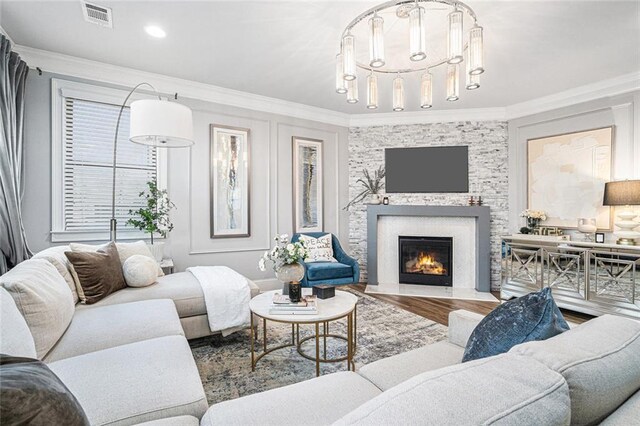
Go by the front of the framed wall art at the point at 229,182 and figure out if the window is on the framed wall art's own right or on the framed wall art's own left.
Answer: on the framed wall art's own right

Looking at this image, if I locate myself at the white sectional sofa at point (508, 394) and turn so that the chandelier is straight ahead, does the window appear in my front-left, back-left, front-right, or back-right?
front-left

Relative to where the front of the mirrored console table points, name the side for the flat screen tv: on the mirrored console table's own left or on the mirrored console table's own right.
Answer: on the mirrored console table's own right

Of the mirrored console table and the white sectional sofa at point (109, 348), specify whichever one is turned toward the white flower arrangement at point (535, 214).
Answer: the white sectional sofa

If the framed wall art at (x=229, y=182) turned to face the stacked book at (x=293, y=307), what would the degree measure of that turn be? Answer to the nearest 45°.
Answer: approximately 45° to its right

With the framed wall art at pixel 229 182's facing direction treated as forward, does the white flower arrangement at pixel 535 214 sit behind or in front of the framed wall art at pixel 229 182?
in front

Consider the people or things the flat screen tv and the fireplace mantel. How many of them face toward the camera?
2

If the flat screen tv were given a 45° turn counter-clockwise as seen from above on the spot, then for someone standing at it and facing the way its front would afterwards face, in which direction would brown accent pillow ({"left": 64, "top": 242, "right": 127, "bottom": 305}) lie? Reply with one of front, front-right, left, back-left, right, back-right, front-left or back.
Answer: right

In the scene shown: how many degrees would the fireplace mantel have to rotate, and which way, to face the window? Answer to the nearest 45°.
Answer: approximately 45° to its right

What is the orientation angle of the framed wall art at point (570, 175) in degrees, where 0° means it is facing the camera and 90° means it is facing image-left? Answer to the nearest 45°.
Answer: approximately 45°

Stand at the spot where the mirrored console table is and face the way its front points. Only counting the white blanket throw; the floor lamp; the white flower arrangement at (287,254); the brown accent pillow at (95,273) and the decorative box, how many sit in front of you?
5

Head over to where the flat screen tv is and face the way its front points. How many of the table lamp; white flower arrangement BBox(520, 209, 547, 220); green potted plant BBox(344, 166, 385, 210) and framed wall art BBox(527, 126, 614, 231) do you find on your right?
1

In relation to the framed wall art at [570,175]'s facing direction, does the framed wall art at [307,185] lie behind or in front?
in front

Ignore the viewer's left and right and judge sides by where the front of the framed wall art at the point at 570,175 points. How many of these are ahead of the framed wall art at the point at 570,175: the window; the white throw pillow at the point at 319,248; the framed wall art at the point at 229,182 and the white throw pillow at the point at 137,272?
4

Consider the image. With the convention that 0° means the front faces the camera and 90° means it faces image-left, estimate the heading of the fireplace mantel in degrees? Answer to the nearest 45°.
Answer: approximately 0°

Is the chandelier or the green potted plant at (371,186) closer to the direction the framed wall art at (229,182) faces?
the chandelier

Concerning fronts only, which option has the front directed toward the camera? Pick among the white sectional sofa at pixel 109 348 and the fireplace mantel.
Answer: the fireplace mantel

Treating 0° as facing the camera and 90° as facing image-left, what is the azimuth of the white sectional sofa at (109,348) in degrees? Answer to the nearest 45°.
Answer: approximately 270°

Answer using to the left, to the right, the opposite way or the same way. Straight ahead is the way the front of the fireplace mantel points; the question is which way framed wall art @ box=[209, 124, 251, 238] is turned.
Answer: to the left

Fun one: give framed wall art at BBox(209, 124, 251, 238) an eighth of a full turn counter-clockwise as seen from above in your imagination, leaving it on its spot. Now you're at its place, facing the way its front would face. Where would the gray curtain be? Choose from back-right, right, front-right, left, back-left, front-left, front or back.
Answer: back-right

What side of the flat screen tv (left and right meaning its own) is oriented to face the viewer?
front

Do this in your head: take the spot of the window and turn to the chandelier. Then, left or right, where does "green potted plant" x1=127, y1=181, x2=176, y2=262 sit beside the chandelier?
left

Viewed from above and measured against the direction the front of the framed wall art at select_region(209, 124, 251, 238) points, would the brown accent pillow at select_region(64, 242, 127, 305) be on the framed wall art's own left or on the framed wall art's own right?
on the framed wall art's own right
